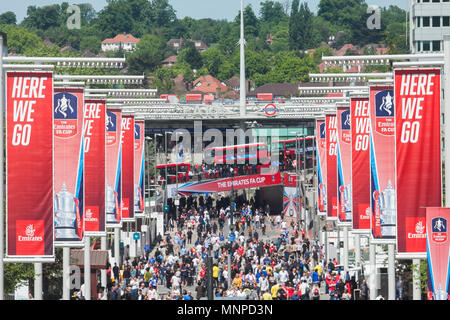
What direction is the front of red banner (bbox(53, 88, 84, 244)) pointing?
toward the camera

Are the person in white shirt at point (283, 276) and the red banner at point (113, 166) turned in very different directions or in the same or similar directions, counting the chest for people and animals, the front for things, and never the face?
same or similar directions

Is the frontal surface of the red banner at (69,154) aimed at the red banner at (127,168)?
no

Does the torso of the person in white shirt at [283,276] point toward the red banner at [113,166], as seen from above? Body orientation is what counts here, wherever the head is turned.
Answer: no

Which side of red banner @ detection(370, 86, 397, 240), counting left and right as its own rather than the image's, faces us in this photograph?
front

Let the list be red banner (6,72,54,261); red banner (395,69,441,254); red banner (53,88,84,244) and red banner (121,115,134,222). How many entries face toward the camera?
4

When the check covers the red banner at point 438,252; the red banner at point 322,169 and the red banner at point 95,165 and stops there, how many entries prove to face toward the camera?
3

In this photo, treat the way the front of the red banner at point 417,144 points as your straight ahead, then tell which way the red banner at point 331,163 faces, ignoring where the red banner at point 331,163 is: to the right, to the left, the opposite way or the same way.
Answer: the same way

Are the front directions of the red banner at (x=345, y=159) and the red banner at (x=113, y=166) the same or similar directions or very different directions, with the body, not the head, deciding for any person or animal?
same or similar directions

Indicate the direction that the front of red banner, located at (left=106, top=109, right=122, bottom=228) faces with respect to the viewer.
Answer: facing the viewer

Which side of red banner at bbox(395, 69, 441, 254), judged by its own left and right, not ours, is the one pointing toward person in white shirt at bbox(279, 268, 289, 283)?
back
